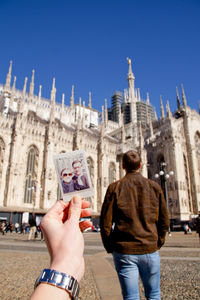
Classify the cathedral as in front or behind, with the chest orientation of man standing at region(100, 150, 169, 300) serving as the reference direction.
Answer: in front

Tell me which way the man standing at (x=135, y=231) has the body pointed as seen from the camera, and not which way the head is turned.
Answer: away from the camera
